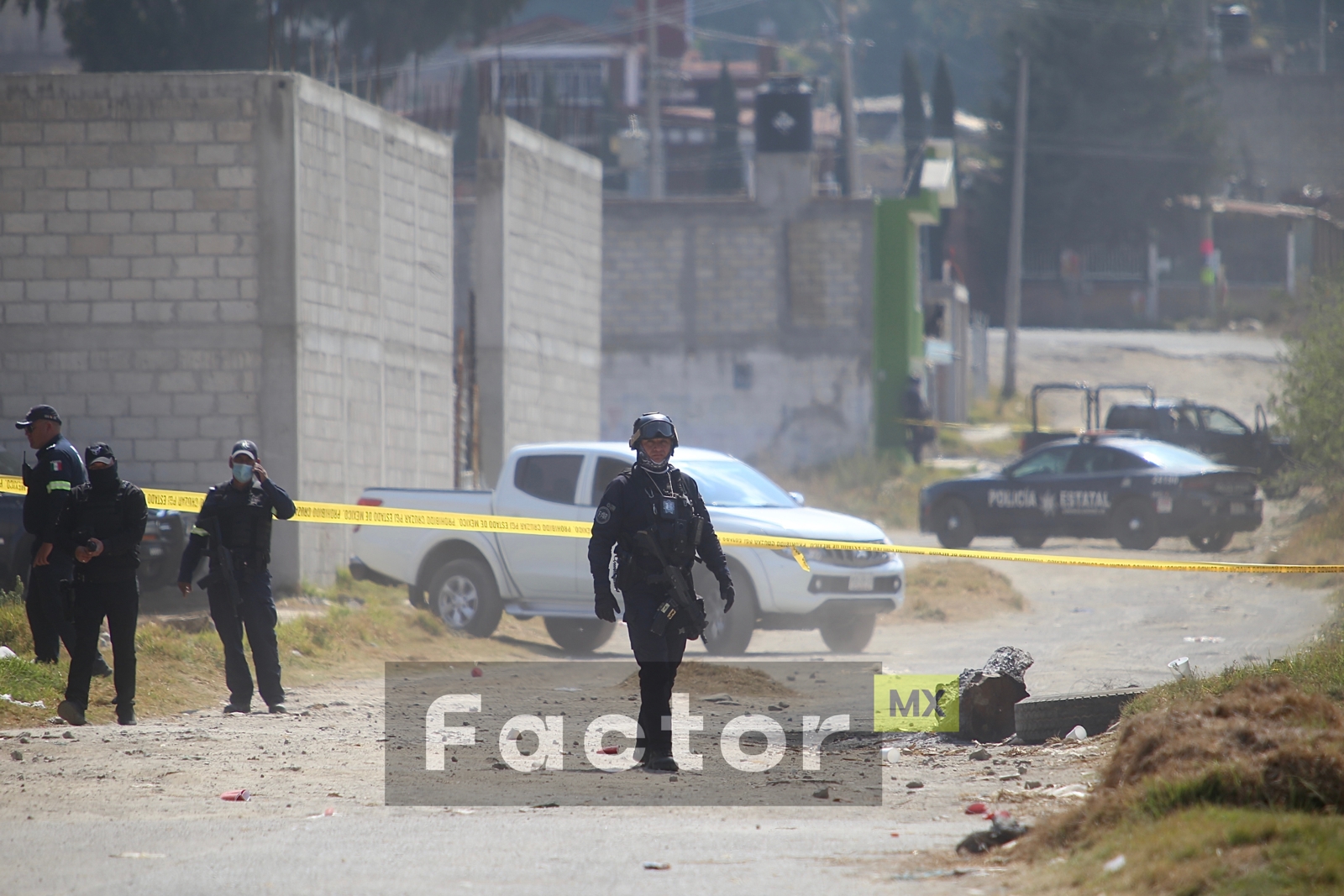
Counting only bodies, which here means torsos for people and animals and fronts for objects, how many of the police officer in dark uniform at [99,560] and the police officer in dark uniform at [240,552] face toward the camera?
2

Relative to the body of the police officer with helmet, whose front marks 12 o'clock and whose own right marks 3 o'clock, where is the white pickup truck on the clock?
The white pickup truck is roughly at 6 o'clock from the police officer with helmet.

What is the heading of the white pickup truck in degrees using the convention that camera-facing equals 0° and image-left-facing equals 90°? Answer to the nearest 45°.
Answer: approximately 315°

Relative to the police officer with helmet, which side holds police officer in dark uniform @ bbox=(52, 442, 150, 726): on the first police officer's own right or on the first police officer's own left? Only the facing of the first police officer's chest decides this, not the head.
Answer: on the first police officer's own right

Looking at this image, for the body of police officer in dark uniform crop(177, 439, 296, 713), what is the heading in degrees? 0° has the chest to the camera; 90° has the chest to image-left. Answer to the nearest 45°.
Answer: approximately 0°

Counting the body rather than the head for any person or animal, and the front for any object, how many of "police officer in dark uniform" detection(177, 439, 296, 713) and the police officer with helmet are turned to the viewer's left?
0

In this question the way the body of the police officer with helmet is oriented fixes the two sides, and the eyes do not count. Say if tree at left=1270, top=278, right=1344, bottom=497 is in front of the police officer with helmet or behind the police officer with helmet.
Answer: behind

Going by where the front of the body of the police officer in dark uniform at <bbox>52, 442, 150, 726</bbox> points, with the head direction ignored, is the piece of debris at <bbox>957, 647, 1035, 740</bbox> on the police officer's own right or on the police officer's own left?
on the police officer's own left
